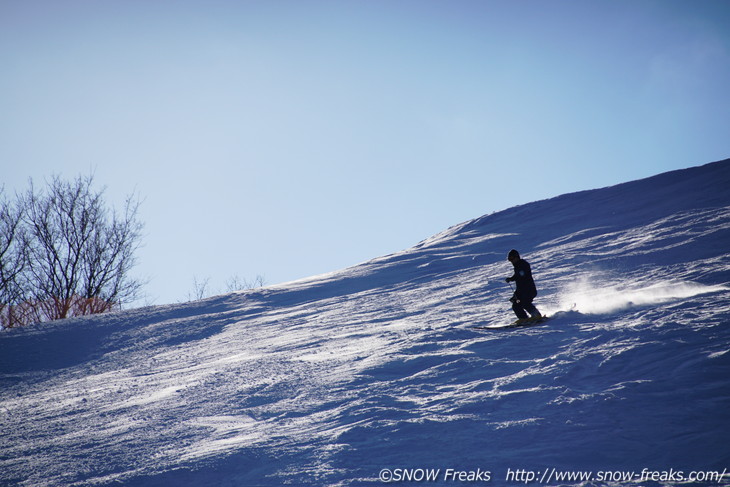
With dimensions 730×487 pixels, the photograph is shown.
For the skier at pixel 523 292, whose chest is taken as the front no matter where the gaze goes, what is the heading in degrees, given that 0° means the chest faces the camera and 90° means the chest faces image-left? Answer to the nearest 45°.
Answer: approximately 90°
